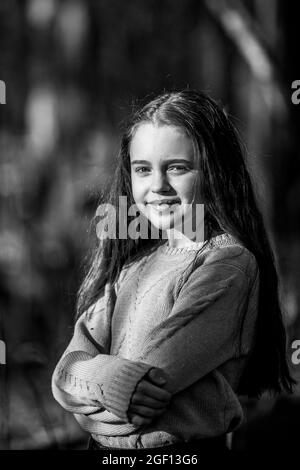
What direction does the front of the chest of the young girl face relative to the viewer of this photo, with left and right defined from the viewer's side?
facing the viewer and to the left of the viewer

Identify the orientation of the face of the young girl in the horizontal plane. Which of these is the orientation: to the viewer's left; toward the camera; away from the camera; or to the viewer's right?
toward the camera
